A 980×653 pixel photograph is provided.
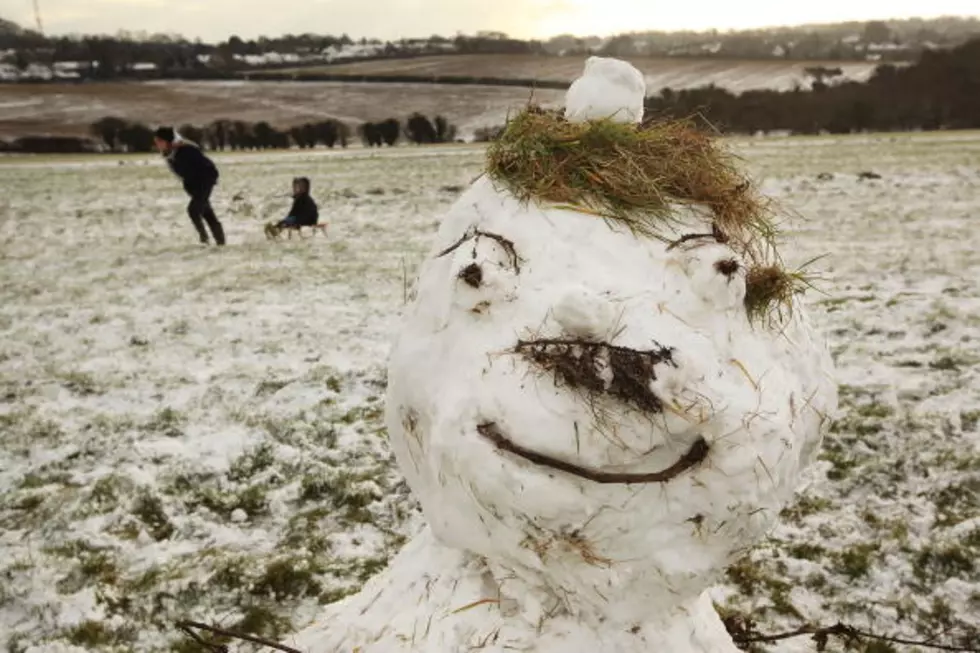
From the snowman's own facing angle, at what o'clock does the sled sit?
The sled is roughly at 5 o'clock from the snowman.

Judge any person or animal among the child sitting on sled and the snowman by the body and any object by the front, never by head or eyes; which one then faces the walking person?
the child sitting on sled

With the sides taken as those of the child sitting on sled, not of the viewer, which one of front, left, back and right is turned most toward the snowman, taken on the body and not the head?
left

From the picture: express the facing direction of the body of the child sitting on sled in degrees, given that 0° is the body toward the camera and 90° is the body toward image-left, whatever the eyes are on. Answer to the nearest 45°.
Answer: approximately 90°

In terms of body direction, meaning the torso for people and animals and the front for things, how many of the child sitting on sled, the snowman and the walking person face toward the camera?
1

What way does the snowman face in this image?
toward the camera

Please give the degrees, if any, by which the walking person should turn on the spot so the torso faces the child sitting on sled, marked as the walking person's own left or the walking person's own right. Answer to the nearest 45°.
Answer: approximately 180°

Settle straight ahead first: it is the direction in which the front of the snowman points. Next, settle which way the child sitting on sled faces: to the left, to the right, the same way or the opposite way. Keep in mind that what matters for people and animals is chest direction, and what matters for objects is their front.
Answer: to the right

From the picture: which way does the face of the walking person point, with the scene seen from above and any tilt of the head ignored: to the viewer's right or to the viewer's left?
to the viewer's left

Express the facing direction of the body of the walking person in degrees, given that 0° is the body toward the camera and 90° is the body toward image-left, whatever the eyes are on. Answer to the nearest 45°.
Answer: approximately 90°

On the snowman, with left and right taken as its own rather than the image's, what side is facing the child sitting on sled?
back

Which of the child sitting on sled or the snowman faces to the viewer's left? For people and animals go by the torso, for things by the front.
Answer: the child sitting on sled

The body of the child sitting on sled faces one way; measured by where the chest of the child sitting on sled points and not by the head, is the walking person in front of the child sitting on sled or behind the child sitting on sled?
in front

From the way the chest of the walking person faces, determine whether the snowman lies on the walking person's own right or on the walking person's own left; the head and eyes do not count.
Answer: on the walking person's own left
